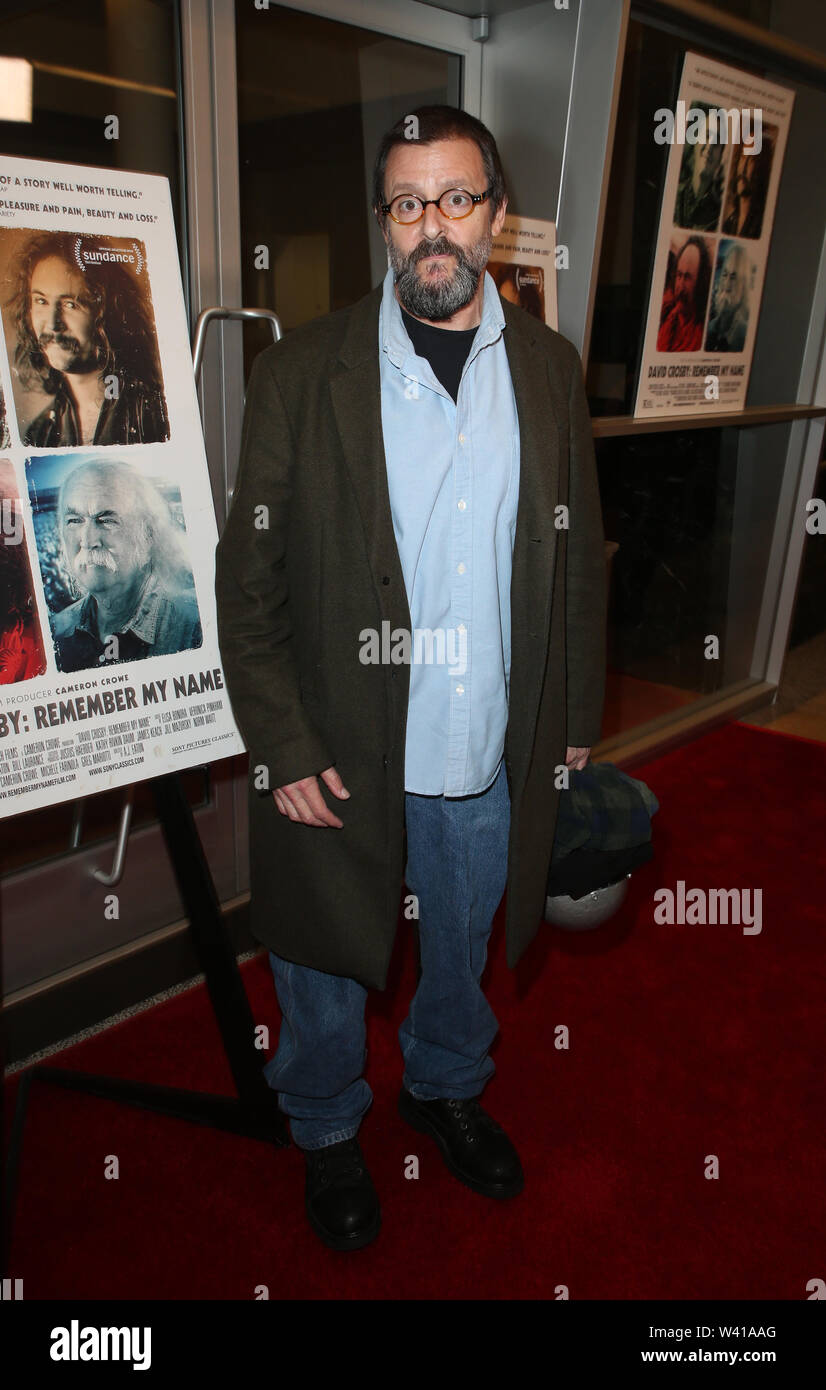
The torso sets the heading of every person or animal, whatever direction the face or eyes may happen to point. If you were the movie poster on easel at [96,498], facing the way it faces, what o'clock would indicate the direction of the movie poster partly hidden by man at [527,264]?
the movie poster partly hidden by man at [527,264] is roughly at 9 o'clock from the movie poster on easel at [96,498].

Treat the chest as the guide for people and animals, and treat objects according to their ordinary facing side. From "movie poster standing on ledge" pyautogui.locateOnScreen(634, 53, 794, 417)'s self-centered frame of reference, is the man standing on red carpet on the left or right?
on its right

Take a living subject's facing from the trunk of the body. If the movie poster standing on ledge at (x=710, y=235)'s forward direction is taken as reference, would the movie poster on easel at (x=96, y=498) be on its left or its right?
on its right

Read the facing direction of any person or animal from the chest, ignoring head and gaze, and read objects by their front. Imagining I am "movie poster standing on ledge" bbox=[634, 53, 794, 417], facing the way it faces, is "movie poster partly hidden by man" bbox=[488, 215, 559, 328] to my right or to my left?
on my right

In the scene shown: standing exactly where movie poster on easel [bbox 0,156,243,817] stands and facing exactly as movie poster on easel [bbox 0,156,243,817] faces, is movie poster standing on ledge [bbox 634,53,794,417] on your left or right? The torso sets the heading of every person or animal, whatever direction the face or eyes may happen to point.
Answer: on your left

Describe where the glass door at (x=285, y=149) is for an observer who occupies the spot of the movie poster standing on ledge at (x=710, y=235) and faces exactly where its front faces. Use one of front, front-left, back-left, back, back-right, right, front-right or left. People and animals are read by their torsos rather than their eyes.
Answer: right

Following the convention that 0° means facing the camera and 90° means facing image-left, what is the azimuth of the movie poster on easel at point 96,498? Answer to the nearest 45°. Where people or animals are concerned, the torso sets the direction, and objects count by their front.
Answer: approximately 315°

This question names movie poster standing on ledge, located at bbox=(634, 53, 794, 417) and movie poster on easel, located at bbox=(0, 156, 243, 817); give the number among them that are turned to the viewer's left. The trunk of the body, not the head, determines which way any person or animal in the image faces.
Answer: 0

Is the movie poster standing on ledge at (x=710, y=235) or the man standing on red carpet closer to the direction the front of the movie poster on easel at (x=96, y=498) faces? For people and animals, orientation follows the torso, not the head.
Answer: the man standing on red carpet
